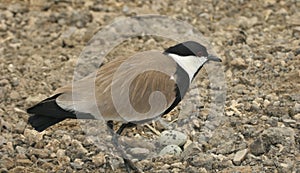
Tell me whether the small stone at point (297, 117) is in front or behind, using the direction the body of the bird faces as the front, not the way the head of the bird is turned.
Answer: in front

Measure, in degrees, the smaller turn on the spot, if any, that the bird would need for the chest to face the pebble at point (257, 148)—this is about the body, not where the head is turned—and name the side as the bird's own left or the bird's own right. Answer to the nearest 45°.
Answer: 0° — it already faces it

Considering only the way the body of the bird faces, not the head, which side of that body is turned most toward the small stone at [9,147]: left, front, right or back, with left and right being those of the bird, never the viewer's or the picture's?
back

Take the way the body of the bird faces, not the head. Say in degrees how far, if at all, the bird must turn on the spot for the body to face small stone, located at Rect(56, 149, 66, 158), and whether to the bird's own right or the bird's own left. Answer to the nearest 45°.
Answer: approximately 180°

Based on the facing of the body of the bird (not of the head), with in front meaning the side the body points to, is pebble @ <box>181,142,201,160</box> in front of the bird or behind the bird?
in front

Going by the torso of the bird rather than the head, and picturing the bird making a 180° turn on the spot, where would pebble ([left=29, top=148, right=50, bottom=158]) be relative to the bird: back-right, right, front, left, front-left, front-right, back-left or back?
front

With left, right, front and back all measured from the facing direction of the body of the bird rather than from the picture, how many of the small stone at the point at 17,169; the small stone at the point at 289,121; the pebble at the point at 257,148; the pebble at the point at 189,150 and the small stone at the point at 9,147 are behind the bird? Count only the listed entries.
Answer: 2

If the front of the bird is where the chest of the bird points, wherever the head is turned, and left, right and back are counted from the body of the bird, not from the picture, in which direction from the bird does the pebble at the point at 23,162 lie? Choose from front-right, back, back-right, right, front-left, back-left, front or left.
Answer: back

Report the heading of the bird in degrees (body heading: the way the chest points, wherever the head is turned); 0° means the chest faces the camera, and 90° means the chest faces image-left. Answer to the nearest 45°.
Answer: approximately 270°
